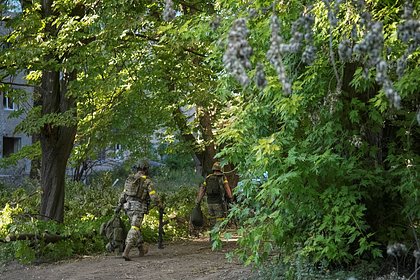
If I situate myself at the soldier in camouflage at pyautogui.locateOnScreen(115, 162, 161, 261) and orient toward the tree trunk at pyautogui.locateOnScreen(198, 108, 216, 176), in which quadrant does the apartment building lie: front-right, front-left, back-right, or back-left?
front-left

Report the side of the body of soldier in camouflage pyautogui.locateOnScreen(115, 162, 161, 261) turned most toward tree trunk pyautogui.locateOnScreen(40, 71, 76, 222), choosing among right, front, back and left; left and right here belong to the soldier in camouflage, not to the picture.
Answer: left

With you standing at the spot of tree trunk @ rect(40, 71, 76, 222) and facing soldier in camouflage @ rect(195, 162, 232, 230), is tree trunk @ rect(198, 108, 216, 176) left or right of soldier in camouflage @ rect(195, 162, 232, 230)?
left

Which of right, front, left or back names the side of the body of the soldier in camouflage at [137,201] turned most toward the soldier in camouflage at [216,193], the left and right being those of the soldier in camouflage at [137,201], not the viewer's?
front

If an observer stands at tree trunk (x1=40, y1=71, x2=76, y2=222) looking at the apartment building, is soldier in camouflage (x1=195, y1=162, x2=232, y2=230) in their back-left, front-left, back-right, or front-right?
back-right

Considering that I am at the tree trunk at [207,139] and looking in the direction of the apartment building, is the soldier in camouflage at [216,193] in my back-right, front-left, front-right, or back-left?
back-left

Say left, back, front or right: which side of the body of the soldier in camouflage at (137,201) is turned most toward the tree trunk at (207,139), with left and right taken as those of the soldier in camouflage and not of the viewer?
front

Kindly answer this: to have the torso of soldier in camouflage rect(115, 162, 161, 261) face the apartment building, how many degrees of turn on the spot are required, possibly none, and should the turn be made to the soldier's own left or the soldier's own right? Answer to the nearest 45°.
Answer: approximately 45° to the soldier's own left

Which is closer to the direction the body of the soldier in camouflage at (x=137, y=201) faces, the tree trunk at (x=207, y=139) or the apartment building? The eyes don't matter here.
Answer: the tree trunk

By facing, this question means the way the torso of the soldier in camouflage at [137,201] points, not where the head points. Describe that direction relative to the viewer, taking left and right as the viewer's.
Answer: facing away from the viewer and to the right of the viewer

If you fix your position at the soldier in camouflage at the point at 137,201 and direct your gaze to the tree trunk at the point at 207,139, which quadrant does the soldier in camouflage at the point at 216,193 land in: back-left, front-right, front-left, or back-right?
front-right

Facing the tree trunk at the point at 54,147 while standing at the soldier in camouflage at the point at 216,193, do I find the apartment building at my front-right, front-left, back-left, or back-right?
front-right

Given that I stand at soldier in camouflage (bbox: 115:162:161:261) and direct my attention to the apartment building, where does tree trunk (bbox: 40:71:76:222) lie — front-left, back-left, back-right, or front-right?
front-left

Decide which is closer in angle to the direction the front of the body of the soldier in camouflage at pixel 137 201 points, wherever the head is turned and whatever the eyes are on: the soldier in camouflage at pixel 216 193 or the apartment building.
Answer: the soldier in camouflage
